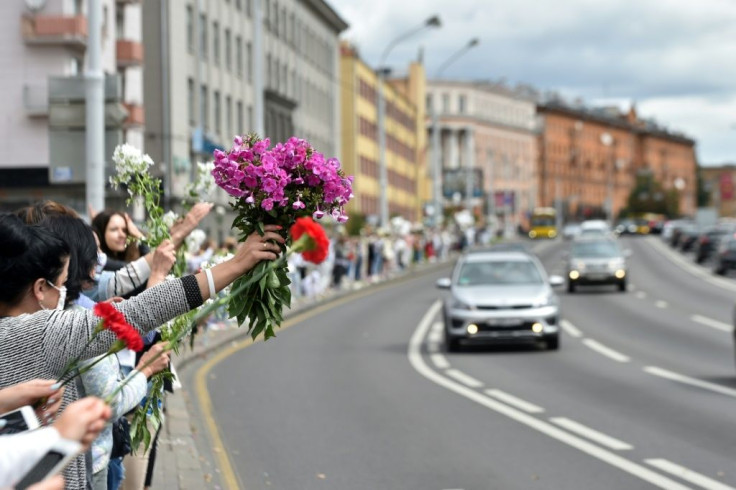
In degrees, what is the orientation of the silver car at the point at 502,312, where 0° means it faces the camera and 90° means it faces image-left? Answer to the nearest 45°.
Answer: approximately 0°

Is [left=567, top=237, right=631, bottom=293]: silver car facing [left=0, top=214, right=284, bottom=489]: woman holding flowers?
yes

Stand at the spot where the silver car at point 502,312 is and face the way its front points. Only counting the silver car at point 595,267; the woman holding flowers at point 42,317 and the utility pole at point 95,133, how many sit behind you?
1

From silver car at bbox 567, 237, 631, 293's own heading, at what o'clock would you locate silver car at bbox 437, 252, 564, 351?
silver car at bbox 437, 252, 564, 351 is roughly at 12 o'clock from silver car at bbox 567, 237, 631, 293.

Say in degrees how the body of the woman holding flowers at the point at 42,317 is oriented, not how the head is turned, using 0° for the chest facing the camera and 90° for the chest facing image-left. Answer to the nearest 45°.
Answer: approximately 225°

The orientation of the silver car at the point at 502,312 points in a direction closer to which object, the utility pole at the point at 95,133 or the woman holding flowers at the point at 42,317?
the woman holding flowers

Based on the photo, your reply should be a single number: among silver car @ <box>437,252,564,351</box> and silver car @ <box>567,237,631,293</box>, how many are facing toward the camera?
2

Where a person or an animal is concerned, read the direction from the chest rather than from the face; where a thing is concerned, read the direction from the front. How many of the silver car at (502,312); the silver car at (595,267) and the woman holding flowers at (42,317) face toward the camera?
2
